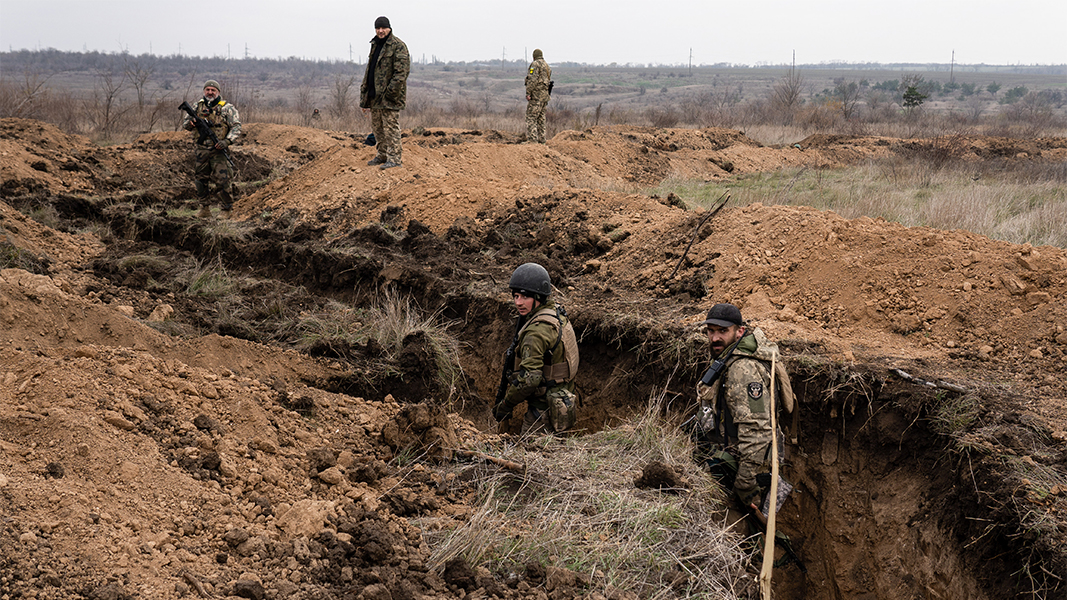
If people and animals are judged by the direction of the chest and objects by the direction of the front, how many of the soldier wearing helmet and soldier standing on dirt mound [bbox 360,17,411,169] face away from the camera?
0

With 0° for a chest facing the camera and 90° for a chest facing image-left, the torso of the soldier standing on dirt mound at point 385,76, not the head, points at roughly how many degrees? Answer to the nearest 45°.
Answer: approximately 45°

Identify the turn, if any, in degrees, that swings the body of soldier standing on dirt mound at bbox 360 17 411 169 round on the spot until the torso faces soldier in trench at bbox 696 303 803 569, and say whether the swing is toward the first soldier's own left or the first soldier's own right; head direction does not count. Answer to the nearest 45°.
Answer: approximately 45° to the first soldier's own left

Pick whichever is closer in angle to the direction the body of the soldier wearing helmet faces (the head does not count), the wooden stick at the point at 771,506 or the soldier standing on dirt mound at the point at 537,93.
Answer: the soldier standing on dirt mound

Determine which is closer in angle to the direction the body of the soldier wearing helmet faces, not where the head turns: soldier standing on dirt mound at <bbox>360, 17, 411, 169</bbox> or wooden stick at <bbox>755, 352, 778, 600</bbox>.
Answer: the soldier standing on dirt mound

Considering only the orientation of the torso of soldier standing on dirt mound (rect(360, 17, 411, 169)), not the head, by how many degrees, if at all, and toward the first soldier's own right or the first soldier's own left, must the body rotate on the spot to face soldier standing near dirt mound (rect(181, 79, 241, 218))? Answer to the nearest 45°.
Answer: approximately 45° to the first soldier's own right

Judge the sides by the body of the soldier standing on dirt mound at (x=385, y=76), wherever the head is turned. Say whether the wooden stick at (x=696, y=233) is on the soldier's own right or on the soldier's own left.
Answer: on the soldier's own left

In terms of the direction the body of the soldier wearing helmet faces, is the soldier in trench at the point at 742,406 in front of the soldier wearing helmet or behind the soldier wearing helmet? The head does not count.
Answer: behind

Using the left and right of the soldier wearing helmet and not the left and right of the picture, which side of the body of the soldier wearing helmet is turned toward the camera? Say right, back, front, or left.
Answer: left

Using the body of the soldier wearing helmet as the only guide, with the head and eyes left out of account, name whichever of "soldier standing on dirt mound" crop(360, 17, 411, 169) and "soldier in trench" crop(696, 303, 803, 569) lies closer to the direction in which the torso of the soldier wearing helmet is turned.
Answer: the soldier standing on dirt mound

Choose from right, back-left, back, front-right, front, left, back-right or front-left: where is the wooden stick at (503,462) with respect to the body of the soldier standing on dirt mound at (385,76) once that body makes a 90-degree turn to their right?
back-left

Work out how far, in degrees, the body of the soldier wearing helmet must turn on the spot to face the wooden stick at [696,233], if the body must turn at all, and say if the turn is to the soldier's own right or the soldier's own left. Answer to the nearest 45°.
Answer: approximately 135° to the soldier's own right

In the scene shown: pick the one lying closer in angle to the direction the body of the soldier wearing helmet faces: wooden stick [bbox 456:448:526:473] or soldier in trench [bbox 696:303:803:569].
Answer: the wooden stick

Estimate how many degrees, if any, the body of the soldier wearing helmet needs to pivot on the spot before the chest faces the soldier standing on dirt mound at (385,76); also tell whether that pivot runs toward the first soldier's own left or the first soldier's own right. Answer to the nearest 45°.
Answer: approximately 90° to the first soldier's own right

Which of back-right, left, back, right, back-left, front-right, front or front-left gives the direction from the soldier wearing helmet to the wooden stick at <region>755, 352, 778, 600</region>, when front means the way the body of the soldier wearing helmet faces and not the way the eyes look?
back-left
